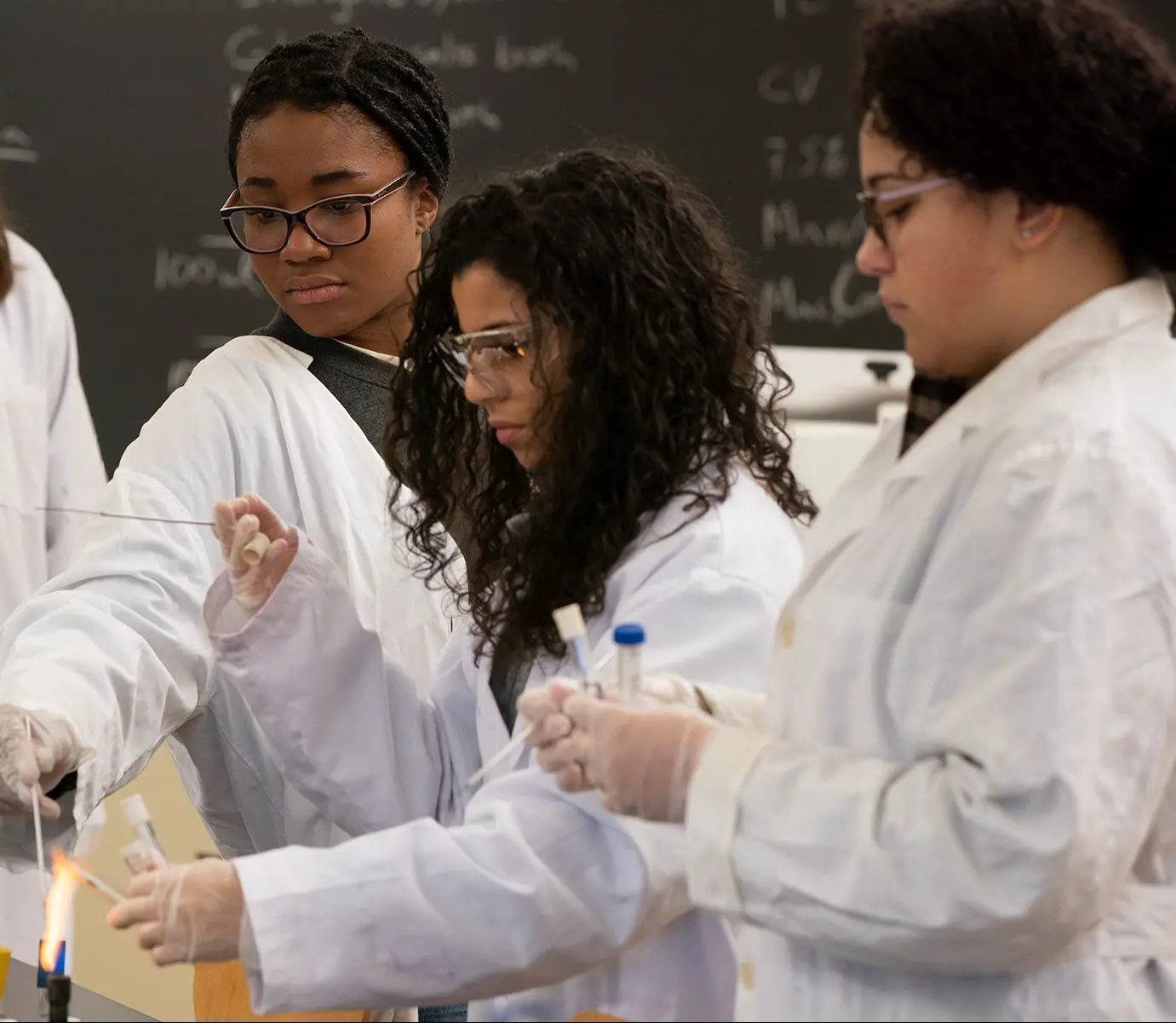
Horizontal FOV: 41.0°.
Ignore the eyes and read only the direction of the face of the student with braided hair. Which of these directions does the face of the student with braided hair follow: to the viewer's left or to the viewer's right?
to the viewer's left

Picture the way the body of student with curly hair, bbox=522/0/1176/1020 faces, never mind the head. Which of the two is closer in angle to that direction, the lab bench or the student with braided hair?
the lab bench

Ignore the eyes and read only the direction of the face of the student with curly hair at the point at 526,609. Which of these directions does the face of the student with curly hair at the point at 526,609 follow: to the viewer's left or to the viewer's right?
to the viewer's left

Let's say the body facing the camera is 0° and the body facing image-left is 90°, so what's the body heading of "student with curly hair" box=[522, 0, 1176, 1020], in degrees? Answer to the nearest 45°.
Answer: approximately 90°

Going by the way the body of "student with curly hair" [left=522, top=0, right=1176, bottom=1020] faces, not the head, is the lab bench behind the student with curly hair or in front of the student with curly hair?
in front

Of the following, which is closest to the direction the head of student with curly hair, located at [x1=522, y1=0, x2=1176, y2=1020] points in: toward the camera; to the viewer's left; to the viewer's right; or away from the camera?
to the viewer's left

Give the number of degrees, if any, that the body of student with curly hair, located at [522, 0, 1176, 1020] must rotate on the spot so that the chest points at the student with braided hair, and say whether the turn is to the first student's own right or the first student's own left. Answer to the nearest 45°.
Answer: approximately 45° to the first student's own right
